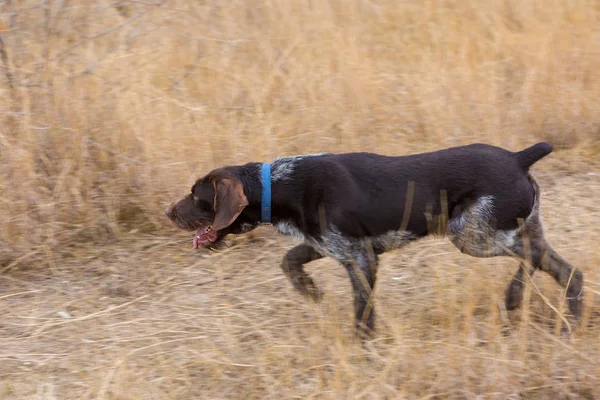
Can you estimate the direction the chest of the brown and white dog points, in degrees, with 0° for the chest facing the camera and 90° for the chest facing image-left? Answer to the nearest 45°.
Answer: approximately 90°
